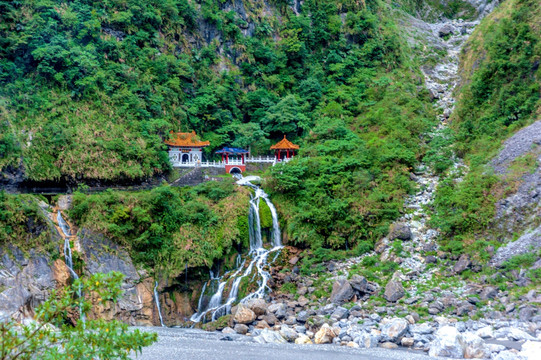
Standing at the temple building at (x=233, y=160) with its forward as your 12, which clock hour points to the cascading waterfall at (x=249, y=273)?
The cascading waterfall is roughly at 12 o'clock from the temple building.

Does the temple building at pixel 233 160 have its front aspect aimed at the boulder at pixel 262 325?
yes

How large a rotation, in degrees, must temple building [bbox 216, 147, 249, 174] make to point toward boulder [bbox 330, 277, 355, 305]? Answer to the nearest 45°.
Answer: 0° — it already faces it

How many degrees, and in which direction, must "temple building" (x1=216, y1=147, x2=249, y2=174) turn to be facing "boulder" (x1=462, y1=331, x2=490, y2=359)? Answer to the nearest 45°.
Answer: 0° — it already faces it

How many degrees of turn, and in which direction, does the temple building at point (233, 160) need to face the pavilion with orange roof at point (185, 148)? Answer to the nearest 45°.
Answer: approximately 90° to its right

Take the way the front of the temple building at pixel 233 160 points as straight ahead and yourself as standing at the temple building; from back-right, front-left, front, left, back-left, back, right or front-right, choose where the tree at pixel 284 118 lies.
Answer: back-left

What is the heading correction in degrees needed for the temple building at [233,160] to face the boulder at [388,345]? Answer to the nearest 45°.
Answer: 0° — it already faces it

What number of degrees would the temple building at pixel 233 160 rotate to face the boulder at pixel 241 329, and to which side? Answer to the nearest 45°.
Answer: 0° — it already faces it

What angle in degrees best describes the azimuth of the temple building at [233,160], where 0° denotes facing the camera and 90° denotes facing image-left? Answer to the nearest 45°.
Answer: approximately 0°
